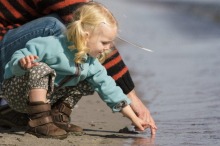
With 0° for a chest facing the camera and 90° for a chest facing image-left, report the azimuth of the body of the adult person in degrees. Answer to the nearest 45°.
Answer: approximately 270°
